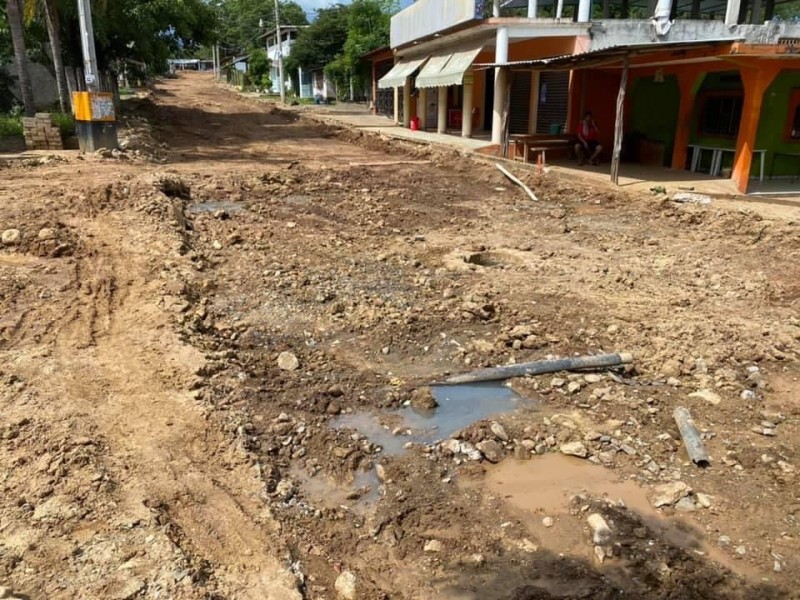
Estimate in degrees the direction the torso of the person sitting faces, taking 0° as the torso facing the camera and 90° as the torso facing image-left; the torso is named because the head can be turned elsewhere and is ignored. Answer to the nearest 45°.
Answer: approximately 0°

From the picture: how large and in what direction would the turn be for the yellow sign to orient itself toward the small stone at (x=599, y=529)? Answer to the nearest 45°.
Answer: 0° — it already faces it

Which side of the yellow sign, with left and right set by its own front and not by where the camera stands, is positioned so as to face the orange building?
left

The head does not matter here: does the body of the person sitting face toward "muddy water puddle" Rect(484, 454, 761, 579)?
yes

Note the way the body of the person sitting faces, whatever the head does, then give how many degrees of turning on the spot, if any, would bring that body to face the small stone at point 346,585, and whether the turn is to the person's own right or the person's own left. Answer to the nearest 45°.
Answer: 0° — they already face it

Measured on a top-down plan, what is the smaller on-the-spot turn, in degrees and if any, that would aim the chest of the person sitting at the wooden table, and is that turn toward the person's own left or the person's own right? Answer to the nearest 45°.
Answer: approximately 90° to the person's own right

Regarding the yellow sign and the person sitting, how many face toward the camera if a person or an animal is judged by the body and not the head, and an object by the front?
2

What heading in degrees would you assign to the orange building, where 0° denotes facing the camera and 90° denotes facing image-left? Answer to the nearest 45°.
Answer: approximately 45°

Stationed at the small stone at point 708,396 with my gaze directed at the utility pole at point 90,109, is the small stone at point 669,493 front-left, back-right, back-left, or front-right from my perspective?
back-left

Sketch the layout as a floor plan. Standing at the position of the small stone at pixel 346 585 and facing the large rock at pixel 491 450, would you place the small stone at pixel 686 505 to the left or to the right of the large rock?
right

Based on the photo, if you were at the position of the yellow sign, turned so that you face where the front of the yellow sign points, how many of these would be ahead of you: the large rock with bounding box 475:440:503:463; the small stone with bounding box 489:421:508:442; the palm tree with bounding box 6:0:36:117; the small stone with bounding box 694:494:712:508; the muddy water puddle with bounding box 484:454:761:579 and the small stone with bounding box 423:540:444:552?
5
